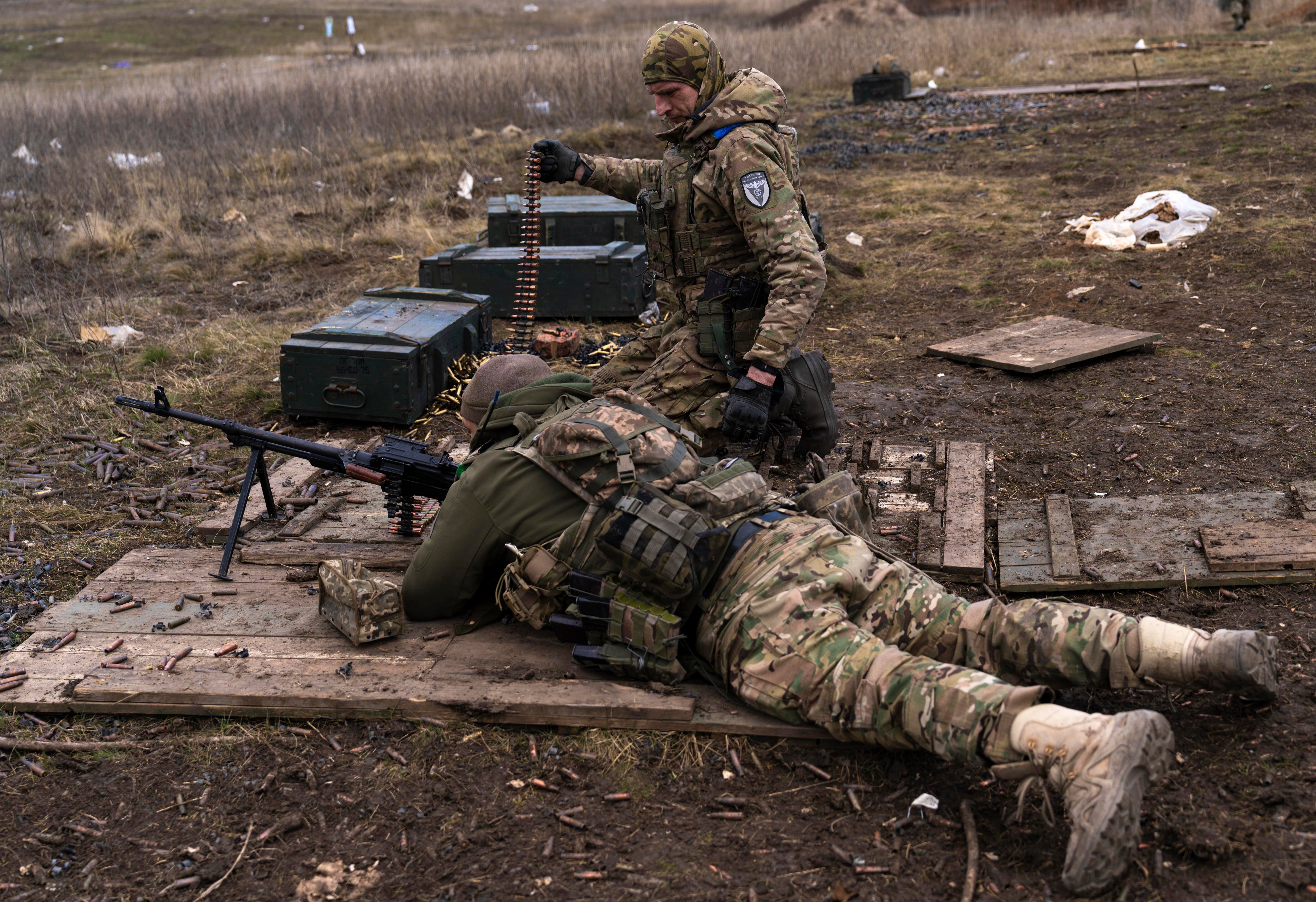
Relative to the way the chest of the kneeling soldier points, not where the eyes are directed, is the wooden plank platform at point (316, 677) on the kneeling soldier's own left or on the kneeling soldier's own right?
on the kneeling soldier's own left

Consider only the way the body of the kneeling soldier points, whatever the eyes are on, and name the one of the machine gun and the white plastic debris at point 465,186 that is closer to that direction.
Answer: the machine gun

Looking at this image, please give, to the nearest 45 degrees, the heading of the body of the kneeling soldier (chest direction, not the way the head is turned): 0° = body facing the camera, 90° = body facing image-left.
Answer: approximately 90°

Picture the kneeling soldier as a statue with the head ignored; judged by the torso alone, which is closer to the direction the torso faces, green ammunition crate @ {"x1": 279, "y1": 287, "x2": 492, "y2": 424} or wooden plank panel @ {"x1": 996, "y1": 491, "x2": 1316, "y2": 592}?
the green ammunition crate

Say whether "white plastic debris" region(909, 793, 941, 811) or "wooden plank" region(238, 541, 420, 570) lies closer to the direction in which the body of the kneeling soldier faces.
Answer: the wooden plank

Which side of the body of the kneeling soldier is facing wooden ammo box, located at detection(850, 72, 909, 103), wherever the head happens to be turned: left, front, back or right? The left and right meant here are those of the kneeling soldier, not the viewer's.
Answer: right

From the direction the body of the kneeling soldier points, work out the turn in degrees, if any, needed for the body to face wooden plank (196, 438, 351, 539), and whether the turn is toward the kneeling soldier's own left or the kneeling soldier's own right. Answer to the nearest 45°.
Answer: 0° — they already face it

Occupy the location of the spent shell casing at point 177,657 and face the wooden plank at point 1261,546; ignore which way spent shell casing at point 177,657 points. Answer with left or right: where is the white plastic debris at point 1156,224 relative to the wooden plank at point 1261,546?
left

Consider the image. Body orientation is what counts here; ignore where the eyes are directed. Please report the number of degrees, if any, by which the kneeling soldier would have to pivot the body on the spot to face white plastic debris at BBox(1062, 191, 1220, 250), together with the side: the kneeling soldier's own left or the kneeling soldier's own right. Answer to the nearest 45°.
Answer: approximately 135° to the kneeling soldier's own right

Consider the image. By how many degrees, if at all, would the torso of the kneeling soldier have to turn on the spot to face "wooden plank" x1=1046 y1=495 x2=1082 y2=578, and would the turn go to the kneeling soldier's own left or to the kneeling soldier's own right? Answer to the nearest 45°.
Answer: approximately 135° to the kneeling soldier's own left

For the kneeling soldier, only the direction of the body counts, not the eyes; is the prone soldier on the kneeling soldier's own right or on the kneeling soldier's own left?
on the kneeling soldier's own left

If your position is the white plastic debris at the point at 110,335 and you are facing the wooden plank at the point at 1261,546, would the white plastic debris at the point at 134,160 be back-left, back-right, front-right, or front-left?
back-left
